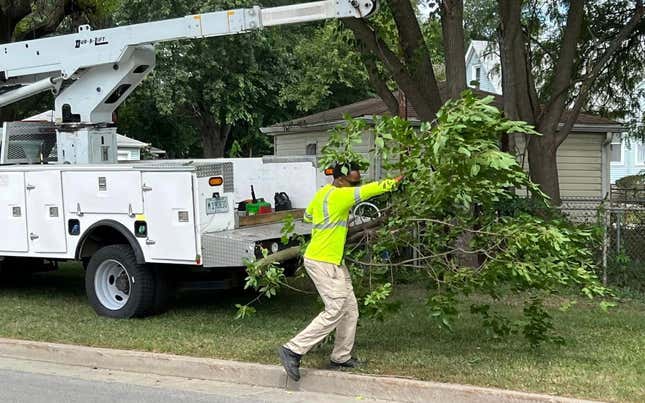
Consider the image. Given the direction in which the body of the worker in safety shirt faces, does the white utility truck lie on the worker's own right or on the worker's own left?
on the worker's own left

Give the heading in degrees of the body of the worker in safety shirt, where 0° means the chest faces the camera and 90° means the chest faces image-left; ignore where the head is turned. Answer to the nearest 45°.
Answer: approximately 225°

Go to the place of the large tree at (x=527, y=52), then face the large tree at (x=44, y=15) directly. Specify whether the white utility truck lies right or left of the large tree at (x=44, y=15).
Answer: left

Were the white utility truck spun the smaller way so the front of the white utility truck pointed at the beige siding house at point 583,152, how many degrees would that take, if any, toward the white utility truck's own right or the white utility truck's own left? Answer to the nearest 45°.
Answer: approximately 90° to the white utility truck's own right

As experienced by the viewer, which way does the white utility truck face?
facing away from the viewer and to the left of the viewer

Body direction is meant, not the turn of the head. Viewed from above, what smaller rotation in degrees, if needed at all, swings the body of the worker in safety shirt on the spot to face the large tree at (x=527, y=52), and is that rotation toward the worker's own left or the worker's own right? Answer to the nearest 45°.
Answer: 0° — they already face it

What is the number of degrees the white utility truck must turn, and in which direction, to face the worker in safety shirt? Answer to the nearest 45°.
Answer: approximately 180°
